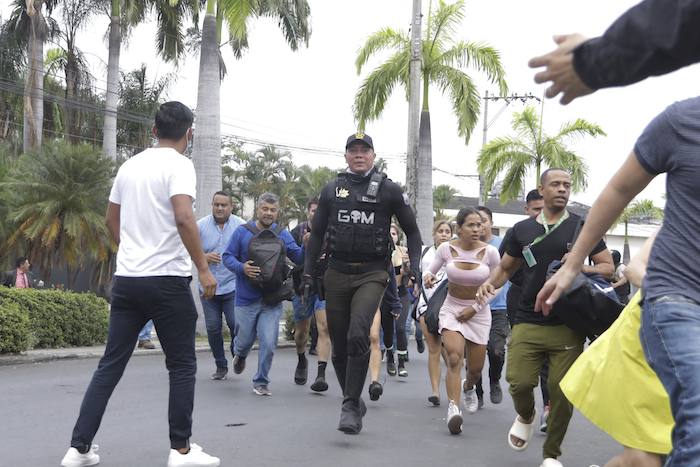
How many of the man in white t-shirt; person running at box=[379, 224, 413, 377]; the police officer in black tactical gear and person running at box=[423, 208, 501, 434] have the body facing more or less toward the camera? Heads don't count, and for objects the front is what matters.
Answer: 3

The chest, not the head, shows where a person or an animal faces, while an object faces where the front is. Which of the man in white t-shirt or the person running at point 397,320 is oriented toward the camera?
the person running

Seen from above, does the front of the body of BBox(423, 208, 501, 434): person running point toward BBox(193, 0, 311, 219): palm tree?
no

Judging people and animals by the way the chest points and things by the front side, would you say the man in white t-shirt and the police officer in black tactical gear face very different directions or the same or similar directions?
very different directions

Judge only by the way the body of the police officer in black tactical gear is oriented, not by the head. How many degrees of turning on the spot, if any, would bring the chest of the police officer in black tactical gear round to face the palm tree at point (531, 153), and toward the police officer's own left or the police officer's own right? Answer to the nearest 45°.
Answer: approximately 180°

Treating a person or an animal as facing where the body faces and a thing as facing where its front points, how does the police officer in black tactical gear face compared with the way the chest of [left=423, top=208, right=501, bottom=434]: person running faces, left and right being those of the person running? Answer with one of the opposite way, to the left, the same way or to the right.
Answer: the same way

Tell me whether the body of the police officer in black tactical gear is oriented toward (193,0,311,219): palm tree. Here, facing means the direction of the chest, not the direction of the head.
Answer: no

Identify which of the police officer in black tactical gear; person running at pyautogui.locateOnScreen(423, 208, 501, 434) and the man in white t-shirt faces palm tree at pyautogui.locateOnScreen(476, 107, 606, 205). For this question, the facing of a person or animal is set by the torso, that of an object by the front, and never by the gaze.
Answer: the man in white t-shirt

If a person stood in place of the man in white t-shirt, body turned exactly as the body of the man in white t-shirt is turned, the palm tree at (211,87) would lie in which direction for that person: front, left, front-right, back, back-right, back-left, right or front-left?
front-left

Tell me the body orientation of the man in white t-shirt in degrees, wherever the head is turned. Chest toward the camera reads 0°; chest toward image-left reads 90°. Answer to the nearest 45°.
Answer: approximately 225°

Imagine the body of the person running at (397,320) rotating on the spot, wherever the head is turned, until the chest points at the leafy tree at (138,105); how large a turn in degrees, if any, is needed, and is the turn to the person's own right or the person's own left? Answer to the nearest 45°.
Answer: approximately 135° to the person's own right

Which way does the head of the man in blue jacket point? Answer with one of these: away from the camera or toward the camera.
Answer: toward the camera

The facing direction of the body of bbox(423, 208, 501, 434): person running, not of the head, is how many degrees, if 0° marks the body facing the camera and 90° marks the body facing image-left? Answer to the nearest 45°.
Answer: approximately 0°

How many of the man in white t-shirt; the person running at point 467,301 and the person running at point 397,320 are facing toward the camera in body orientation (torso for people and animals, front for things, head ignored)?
2

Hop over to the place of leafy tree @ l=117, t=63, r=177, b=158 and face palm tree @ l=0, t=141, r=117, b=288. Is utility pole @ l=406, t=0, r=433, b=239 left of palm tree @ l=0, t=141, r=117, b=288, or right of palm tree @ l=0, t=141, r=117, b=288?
left

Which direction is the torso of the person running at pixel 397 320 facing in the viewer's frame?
toward the camera

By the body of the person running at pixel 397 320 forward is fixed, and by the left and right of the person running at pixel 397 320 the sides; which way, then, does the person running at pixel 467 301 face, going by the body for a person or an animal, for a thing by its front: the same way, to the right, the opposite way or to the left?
the same way

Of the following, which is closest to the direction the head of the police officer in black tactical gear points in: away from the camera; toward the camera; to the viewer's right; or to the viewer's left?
toward the camera
